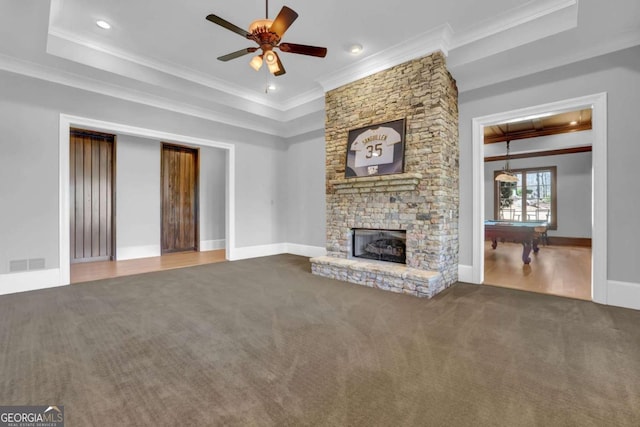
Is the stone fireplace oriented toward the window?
no

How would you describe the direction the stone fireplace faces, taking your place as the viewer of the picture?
facing the viewer and to the left of the viewer

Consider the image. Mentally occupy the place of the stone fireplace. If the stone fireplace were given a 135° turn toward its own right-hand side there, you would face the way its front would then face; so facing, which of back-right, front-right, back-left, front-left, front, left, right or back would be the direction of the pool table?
front-right

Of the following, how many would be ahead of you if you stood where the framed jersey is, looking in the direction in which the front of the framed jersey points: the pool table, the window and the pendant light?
0

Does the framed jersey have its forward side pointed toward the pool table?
no

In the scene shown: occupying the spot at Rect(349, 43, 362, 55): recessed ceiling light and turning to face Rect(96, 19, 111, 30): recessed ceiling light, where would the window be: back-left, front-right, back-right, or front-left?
back-right

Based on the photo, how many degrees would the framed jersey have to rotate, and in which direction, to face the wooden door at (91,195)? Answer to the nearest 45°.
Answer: approximately 45° to its right

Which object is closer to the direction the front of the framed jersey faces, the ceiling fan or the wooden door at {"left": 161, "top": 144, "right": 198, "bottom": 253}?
the ceiling fan

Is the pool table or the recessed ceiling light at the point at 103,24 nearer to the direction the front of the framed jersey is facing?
the recessed ceiling light

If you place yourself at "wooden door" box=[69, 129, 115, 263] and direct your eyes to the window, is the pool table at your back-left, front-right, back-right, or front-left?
front-right

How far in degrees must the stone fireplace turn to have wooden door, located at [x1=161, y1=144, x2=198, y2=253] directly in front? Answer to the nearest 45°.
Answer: approximately 45° to its right

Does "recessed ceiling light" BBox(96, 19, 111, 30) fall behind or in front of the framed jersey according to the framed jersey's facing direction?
in front

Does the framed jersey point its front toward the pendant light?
no

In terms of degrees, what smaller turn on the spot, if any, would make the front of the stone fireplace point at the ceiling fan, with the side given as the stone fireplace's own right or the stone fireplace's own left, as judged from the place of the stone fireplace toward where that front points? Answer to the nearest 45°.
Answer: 0° — it already faces it

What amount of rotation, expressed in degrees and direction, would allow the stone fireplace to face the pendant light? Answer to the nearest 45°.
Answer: approximately 180°

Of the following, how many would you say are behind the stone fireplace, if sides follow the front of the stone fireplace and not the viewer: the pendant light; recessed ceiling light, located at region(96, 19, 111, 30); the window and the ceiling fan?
2

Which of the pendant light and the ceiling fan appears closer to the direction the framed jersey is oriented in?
the ceiling fan

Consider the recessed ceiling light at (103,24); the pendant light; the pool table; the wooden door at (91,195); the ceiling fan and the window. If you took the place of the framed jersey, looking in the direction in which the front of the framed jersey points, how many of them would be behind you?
3

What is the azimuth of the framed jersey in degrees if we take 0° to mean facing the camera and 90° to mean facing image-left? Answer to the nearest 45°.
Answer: approximately 45°

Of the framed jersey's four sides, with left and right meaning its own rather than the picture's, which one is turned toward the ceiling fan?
front
